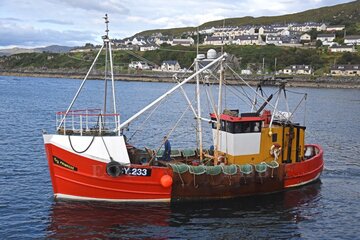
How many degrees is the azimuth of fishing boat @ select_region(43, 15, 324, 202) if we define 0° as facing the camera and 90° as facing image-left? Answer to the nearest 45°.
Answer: approximately 90°
